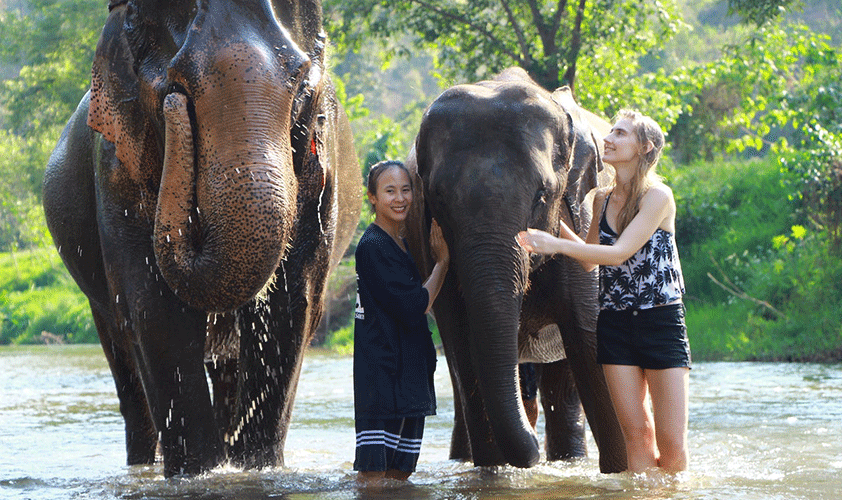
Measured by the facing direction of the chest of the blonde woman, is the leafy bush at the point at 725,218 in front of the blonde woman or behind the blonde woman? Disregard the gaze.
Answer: behind

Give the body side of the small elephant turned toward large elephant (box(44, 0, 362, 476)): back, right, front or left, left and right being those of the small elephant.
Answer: right

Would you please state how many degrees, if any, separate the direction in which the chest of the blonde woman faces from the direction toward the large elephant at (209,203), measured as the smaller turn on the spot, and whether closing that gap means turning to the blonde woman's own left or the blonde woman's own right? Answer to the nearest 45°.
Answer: approximately 45° to the blonde woman's own right

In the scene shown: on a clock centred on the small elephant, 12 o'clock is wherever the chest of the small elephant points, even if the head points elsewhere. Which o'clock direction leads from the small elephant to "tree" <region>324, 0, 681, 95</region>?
The tree is roughly at 6 o'clock from the small elephant.

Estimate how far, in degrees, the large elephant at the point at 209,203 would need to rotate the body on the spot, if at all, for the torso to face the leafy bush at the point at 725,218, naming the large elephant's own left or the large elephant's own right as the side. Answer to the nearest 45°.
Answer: approximately 135° to the large elephant's own left

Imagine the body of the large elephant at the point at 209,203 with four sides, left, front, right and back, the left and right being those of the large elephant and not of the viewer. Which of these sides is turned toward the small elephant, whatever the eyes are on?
left

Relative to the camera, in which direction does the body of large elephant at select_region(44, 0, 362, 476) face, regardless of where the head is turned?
toward the camera

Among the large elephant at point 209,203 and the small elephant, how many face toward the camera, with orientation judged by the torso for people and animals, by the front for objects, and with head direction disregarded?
2

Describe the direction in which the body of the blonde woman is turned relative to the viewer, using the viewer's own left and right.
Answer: facing the viewer and to the left of the viewer

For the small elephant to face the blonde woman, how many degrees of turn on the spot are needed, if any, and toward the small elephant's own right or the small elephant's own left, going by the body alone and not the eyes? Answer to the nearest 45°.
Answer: approximately 90° to the small elephant's own left

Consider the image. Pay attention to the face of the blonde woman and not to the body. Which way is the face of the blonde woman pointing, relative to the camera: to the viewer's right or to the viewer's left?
to the viewer's left

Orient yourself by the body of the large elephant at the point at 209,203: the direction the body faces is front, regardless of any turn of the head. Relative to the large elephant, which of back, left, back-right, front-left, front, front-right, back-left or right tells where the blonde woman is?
left

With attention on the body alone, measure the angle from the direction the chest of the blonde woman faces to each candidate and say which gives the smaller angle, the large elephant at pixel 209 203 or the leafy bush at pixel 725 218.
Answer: the large elephant

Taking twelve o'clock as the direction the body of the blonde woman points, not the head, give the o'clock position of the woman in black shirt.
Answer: The woman in black shirt is roughly at 1 o'clock from the blonde woman.

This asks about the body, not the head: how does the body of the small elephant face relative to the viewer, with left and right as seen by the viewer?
facing the viewer
